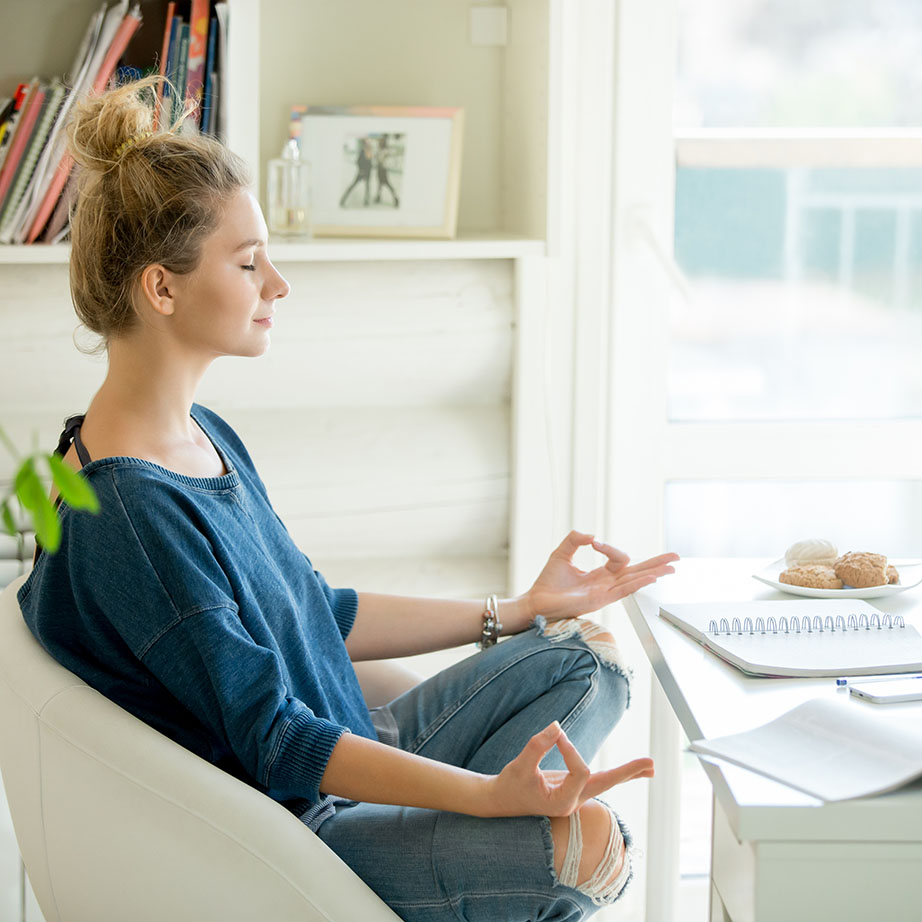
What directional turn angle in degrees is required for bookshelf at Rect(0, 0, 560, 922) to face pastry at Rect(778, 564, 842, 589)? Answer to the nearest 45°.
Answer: approximately 45° to its left

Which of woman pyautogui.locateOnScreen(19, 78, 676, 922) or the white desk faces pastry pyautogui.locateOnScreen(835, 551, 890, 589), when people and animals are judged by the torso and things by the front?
the woman

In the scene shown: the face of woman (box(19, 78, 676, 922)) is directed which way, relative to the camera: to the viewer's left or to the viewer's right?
to the viewer's right

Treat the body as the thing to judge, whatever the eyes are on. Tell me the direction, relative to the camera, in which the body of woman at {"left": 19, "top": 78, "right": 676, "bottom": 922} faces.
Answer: to the viewer's right

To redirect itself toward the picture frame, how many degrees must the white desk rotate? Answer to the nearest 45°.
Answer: approximately 45° to its right

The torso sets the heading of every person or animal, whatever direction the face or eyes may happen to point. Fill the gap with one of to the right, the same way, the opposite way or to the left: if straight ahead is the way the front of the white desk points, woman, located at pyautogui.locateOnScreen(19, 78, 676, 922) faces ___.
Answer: the opposite way

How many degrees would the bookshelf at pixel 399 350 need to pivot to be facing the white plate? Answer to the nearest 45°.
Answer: approximately 45° to its left

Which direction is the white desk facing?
to the viewer's left

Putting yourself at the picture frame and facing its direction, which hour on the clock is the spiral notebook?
The spiral notebook is roughly at 11 o'clock from the picture frame.

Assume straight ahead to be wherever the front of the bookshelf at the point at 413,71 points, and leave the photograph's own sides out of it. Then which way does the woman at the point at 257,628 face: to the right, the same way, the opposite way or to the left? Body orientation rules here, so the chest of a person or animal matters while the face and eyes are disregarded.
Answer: to the left

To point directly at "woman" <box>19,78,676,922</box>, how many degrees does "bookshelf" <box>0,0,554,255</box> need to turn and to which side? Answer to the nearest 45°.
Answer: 0° — it already faces them
